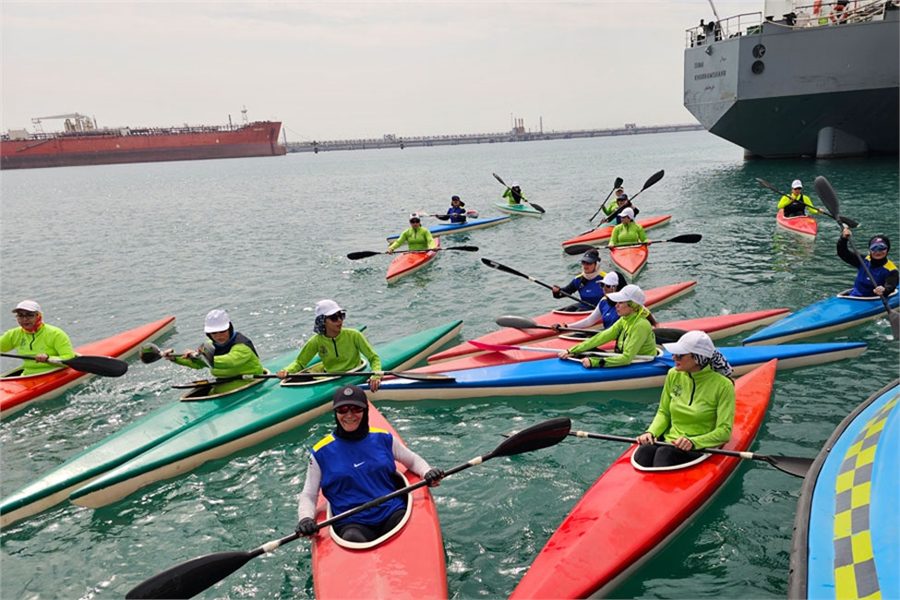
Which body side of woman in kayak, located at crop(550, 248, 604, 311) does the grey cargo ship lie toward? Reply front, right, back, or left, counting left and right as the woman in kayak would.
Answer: back

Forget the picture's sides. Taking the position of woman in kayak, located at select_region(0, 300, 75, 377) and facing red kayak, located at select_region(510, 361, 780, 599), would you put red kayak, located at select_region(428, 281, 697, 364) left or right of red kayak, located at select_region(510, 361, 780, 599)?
left

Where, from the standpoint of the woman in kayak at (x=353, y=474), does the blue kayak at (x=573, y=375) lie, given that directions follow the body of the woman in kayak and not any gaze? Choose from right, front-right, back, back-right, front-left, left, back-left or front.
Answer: back-left

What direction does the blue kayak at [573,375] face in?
to the viewer's left

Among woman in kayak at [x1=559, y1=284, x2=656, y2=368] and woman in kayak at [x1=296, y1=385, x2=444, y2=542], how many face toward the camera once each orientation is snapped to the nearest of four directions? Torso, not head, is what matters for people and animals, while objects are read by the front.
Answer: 1

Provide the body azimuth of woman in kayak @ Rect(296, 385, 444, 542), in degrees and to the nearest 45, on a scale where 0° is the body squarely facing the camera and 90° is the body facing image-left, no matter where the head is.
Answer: approximately 0°

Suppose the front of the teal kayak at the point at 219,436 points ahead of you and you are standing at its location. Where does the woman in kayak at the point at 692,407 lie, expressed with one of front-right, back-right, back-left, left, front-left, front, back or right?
left

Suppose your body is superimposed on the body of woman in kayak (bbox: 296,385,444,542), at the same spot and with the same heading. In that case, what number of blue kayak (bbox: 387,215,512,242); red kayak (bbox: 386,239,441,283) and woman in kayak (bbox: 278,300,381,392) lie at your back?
3

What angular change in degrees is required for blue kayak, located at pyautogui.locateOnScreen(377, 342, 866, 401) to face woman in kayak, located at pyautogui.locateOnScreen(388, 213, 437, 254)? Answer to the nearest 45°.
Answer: approximately 45° to its right

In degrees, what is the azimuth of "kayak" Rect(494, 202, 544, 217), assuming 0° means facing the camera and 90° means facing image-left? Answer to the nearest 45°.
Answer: approximately 315°
